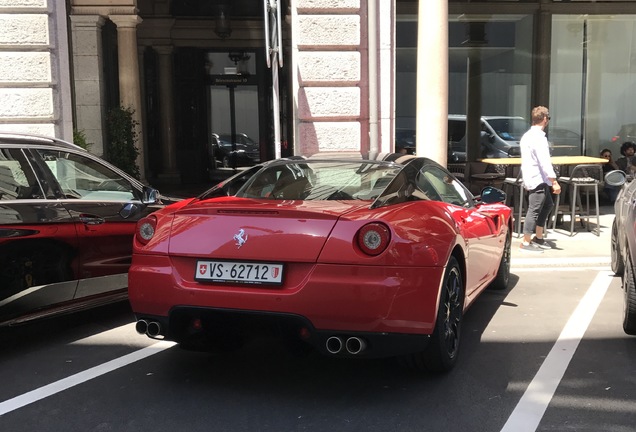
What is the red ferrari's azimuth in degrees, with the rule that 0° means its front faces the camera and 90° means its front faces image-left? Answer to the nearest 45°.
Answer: approximately 225°

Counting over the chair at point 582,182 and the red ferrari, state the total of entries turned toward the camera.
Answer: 0

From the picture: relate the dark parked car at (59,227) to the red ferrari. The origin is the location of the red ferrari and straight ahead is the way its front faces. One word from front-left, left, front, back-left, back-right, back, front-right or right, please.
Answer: left

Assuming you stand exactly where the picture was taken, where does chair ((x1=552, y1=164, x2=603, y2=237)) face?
facing away from the viewer and to the left of the viewer

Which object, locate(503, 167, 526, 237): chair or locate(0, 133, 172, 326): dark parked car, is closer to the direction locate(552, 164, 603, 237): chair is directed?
the chair

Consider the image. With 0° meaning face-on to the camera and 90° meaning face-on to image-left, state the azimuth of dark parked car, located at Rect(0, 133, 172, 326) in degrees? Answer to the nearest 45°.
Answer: approximately 225°

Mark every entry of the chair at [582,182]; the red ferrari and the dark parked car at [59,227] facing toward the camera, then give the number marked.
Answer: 0

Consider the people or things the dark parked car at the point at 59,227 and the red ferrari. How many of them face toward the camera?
0

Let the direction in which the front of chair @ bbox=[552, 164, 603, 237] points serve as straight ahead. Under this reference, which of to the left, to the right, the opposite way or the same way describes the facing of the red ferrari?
to the right

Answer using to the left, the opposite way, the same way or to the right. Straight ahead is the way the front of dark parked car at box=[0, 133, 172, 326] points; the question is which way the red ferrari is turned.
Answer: the same way

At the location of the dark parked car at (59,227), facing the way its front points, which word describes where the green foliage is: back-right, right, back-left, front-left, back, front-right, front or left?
front-left
